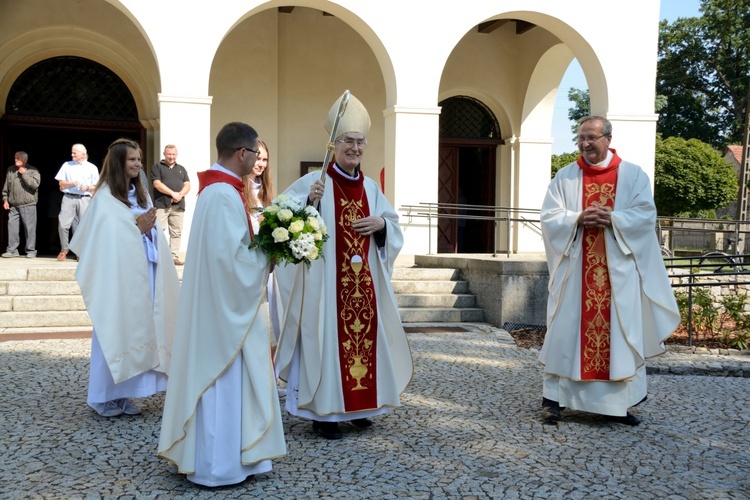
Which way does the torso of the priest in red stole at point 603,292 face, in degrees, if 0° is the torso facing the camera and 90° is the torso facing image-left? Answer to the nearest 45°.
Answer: approximately 0°

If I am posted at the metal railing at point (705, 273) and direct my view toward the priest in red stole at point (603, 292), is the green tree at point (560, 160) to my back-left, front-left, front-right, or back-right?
back-right

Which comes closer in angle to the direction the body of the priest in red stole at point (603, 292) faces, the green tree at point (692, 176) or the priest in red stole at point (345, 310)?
the priest in red stole

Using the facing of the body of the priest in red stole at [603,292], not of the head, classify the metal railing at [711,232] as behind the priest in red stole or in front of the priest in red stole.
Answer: behind

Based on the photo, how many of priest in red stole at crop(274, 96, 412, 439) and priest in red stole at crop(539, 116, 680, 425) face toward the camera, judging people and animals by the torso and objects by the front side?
2

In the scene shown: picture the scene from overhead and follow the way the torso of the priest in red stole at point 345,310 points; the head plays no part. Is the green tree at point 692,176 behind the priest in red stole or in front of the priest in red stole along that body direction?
behind

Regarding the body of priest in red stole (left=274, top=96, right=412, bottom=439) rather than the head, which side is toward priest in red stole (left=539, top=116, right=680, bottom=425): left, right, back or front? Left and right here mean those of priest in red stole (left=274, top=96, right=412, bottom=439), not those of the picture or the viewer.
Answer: left

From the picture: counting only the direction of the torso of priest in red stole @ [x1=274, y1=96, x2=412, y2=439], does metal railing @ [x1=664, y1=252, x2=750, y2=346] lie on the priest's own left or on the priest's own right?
on the priest's own left

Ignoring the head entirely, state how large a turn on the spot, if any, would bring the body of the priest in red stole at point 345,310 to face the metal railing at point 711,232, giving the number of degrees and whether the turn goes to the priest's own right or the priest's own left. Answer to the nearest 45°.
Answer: approximately 135° to the priest's own left

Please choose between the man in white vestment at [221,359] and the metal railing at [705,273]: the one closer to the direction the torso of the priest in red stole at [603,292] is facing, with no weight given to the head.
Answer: the man in white vestment
